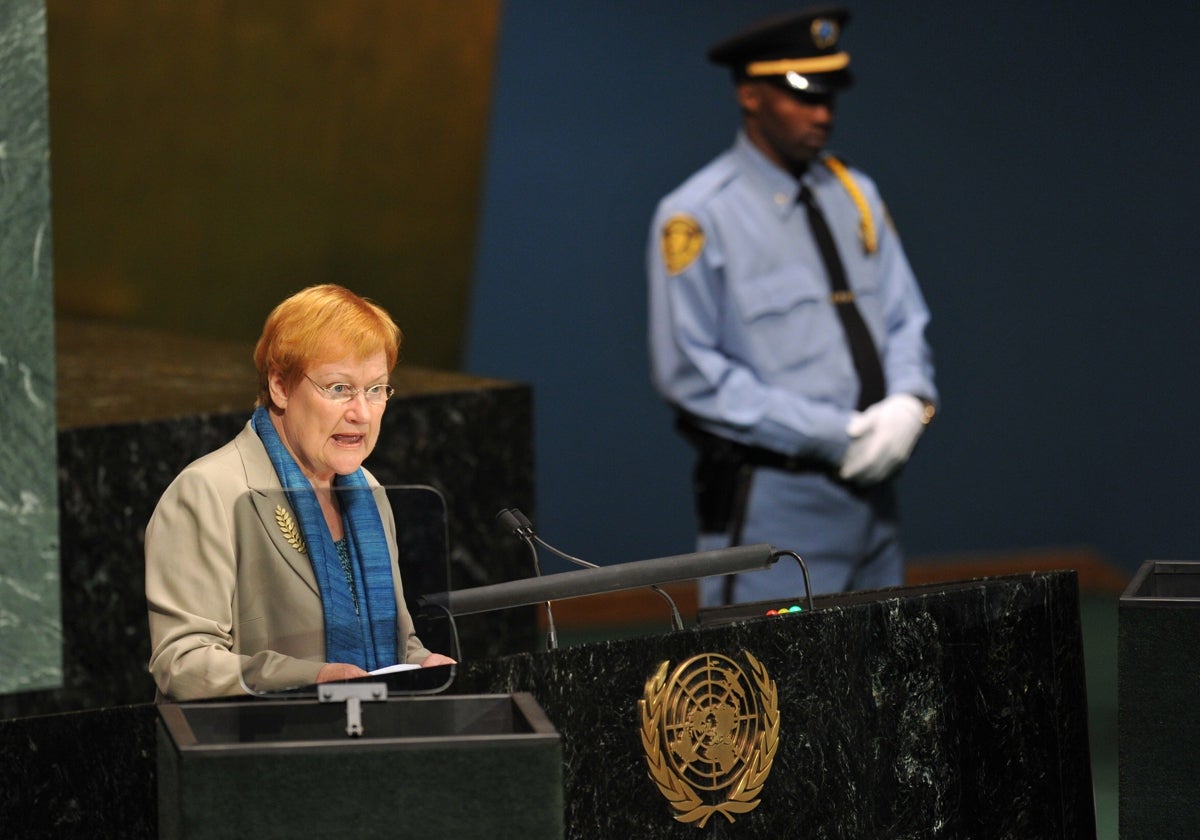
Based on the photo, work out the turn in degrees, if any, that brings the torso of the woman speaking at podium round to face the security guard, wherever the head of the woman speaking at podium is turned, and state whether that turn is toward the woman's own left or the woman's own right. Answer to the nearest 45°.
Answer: approximately 90° to the woman's own left

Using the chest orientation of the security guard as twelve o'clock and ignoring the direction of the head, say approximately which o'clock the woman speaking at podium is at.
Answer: The woman speaking at podium is roughly at 2 o'clock from the security guard.

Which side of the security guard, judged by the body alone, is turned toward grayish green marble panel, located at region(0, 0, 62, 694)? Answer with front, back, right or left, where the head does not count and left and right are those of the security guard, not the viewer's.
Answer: right

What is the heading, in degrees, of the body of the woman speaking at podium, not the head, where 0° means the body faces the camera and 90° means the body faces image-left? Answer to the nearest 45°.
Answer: approximately 315°

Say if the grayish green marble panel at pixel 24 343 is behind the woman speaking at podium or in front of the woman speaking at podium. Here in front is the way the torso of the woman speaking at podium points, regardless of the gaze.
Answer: behind

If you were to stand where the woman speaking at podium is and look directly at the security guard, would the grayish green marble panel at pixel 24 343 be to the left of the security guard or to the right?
left

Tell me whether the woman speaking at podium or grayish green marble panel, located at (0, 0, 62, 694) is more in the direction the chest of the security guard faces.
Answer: the woman speaking at podium

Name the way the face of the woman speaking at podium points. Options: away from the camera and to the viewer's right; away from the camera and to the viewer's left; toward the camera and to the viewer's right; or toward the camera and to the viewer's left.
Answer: toward the camera and to the viewer's right
